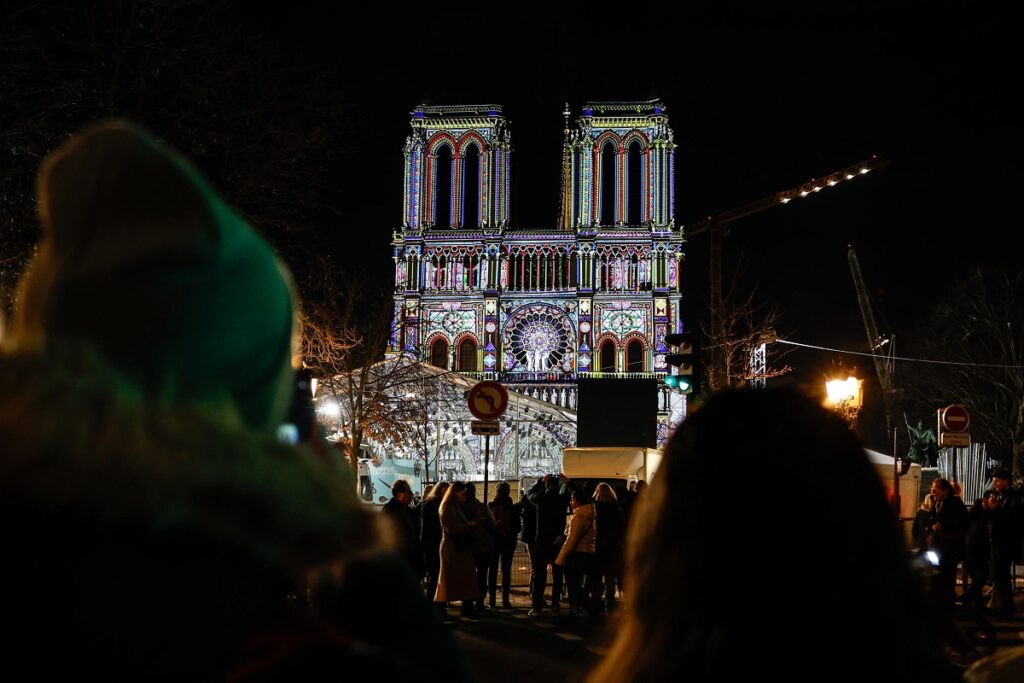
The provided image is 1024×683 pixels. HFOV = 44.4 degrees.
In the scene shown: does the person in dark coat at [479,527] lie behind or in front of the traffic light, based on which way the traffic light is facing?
in front

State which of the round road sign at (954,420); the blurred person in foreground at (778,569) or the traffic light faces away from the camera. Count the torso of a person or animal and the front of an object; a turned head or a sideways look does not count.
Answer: the blurred person in foreground

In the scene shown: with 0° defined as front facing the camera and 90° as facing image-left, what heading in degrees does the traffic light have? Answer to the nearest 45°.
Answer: approximately 45°

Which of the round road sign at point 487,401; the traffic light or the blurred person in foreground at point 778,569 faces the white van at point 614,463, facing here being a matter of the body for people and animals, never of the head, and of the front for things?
the blurred person in foreground

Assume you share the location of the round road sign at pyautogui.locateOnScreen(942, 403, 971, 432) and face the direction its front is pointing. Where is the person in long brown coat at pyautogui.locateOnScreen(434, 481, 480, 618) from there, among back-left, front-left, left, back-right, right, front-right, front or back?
front-right

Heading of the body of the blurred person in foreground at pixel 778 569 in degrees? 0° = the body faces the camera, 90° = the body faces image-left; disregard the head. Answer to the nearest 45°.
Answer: approximately 180°

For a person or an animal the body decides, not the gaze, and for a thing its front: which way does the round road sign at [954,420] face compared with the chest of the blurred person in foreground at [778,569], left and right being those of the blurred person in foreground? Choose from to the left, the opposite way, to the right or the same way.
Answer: the opposite way

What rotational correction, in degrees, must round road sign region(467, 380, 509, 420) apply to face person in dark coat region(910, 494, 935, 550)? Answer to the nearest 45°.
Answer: approximately 90° to its left

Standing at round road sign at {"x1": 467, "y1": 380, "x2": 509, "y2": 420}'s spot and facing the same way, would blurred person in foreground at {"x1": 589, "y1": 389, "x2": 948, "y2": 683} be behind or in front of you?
in front

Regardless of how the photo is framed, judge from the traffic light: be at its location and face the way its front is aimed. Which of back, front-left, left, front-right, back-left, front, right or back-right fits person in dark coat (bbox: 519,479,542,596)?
right

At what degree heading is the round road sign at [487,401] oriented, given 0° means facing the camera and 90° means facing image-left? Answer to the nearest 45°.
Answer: approximately 0°

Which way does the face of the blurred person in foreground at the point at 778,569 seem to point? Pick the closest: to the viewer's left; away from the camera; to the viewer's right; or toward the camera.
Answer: away from the camera

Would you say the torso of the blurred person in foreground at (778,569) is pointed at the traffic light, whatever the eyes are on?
yes
